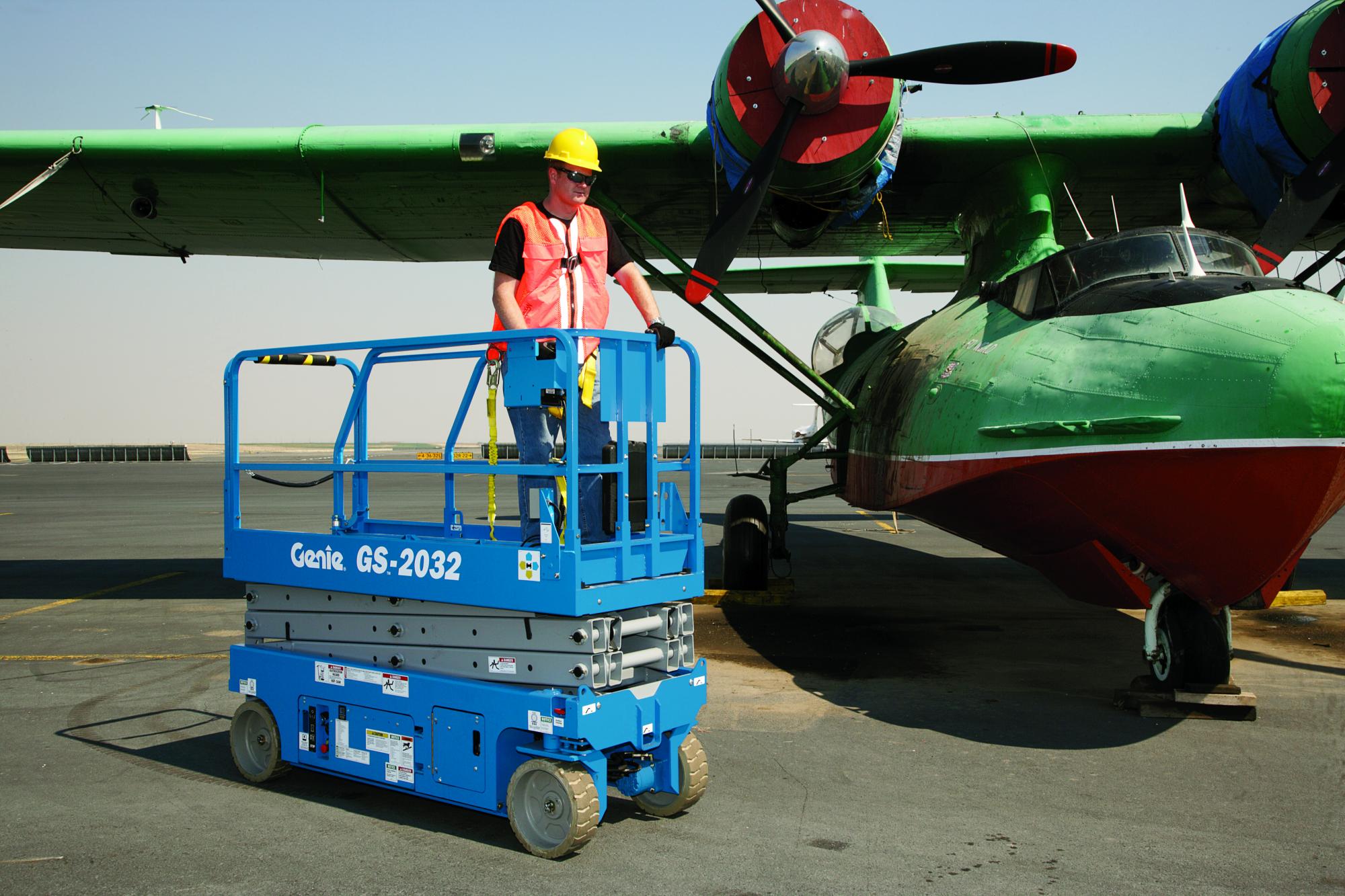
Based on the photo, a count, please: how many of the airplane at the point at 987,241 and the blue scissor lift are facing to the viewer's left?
0

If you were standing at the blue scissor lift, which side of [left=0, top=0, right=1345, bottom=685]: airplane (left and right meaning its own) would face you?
right

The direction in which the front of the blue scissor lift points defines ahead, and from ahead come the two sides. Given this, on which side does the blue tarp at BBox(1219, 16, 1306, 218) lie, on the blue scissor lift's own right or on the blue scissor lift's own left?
on the blue scissor lift's own left

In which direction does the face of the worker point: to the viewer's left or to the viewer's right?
to the viewer's right
